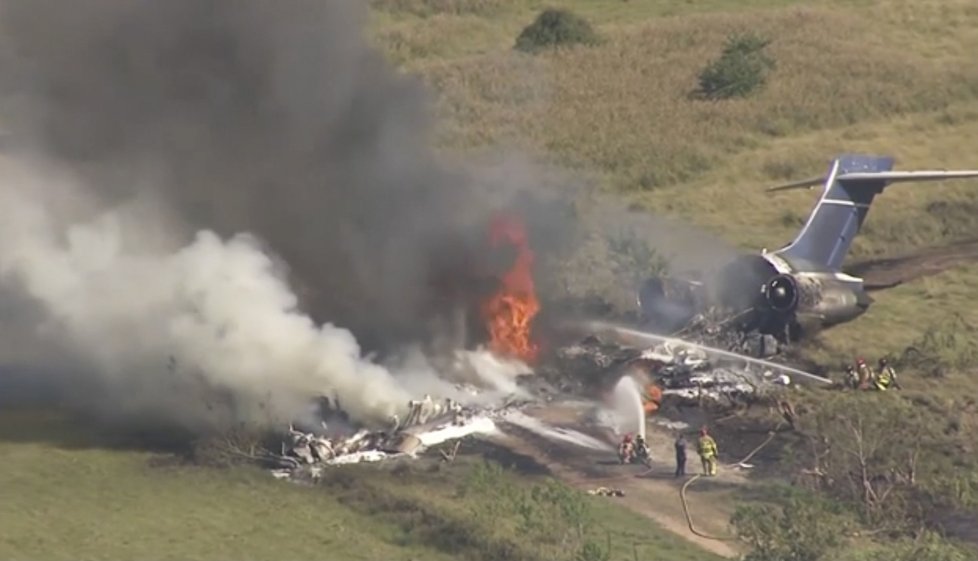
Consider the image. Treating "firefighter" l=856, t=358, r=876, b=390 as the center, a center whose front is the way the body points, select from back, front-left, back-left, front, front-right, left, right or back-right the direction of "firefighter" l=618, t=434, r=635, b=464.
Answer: front-left

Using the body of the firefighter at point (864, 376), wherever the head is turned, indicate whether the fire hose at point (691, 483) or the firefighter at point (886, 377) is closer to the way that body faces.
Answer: the fire hose

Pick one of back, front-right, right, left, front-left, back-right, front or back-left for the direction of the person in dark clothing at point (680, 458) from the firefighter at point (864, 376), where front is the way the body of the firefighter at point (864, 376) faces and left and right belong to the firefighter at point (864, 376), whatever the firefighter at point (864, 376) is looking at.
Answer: front-left

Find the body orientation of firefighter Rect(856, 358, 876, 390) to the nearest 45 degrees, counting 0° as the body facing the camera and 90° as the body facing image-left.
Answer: approximately 90°

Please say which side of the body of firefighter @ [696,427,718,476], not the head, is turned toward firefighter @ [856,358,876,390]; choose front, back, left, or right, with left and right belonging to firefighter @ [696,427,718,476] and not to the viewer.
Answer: right

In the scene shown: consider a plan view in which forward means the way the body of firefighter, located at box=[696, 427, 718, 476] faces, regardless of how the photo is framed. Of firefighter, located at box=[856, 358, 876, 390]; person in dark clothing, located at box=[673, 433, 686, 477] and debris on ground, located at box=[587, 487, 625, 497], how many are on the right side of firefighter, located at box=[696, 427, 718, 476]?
1

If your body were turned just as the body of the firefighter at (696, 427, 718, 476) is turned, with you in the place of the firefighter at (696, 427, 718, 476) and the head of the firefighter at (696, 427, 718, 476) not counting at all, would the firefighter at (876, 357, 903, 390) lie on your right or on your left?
on your right

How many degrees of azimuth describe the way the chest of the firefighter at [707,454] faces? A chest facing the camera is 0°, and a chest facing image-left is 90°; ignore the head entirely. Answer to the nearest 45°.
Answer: approximately 135°

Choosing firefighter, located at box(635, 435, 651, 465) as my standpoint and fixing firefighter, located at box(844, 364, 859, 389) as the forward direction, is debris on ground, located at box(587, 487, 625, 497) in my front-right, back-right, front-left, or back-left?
back-right

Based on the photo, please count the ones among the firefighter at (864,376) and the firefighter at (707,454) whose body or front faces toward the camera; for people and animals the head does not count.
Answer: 0

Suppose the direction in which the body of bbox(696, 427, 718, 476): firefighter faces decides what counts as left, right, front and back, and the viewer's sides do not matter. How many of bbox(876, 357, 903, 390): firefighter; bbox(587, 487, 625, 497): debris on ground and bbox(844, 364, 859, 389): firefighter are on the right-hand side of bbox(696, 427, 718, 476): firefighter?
2
